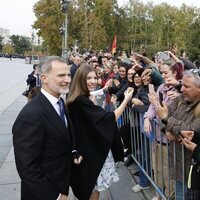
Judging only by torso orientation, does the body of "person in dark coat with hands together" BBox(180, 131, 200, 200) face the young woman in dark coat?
yes

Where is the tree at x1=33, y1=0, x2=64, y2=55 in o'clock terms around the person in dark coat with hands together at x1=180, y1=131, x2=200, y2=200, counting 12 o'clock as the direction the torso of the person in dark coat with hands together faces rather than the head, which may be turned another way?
The tree is roughly at 2 o'clock from the person in dark coat with hands together.

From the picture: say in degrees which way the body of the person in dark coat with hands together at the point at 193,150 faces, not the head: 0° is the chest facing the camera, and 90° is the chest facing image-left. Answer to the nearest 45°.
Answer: approximately 90°

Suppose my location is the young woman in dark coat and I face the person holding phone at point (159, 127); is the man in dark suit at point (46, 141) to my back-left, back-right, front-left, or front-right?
back-right

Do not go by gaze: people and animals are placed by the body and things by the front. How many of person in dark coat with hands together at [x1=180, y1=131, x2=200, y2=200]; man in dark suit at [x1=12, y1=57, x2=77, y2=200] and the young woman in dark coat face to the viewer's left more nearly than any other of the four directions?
1

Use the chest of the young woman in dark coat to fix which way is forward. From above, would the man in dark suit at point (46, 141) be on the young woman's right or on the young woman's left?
on the young woman's right

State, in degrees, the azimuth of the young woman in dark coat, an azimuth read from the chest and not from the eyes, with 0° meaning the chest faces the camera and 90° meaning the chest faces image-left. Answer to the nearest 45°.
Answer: approximately 270°

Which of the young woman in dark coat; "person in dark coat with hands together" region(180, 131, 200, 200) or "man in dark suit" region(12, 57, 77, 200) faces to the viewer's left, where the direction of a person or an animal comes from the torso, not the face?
the person in dark coat with hands together

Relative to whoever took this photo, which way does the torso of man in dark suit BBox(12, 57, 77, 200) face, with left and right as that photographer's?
facing the viewer and to the right of the viewer

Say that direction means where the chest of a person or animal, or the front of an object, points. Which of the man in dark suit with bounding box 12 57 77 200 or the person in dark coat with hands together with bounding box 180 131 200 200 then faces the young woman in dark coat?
the person in dark coat with hands together

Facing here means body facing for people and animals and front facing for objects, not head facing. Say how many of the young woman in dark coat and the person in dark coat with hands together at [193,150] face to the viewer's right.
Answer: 1

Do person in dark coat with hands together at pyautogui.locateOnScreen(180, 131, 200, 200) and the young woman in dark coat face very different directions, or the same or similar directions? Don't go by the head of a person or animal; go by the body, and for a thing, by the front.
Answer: very different directions

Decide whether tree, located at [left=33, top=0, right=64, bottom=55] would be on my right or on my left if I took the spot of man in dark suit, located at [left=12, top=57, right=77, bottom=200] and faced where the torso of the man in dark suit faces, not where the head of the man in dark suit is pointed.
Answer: on my left

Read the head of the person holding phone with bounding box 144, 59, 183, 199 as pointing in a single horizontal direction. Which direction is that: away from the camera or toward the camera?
toward the camera

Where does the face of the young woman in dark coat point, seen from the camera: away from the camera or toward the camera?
toward the camera

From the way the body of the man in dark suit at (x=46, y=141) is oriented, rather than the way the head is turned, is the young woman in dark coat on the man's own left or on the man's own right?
on the man's own left

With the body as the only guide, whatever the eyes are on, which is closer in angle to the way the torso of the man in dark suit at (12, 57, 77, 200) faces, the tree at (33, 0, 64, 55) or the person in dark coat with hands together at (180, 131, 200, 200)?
the person in dark coat with hands together

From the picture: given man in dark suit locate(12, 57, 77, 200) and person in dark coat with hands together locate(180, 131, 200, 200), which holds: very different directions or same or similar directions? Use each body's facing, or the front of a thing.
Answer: very different directions
